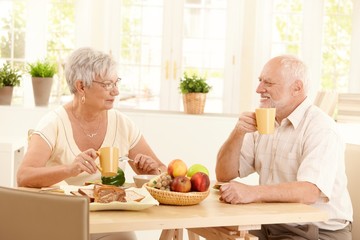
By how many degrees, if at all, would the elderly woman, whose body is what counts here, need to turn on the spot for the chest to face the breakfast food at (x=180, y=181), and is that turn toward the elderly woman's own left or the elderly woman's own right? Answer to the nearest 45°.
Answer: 0° — they already face it

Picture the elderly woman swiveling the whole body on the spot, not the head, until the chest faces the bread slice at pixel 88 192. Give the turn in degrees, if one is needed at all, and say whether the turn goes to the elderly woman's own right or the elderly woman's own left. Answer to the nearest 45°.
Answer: approximately 45° to the elderly woman's own right

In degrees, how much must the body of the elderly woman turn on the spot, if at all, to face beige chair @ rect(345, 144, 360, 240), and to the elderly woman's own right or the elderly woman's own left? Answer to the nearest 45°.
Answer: approximately 45° to the elderly woman's own left

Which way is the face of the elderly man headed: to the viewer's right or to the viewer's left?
to the viewer's left

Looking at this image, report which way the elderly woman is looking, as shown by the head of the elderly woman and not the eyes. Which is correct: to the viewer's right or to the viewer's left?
to the viewer's right

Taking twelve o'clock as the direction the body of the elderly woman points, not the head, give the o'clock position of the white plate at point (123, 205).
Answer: The white plate is roughly at 1 o'clock from the elderly woman.

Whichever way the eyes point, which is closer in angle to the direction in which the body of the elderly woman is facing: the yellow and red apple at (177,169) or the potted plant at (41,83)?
the yellow and red apple

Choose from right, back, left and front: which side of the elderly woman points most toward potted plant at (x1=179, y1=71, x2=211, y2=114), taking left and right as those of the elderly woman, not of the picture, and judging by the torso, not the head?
left

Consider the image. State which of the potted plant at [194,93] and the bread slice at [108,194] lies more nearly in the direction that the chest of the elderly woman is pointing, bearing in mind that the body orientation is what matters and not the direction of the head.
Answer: the bread slice

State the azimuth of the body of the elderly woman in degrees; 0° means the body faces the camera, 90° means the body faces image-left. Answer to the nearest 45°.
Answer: approximately 315°

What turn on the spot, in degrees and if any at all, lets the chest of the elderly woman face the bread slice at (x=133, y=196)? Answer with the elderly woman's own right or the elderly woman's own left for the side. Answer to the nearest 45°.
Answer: approximately 45° to the elderly woman's own right

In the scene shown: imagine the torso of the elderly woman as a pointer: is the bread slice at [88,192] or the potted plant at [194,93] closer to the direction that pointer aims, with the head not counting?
the bread slice
